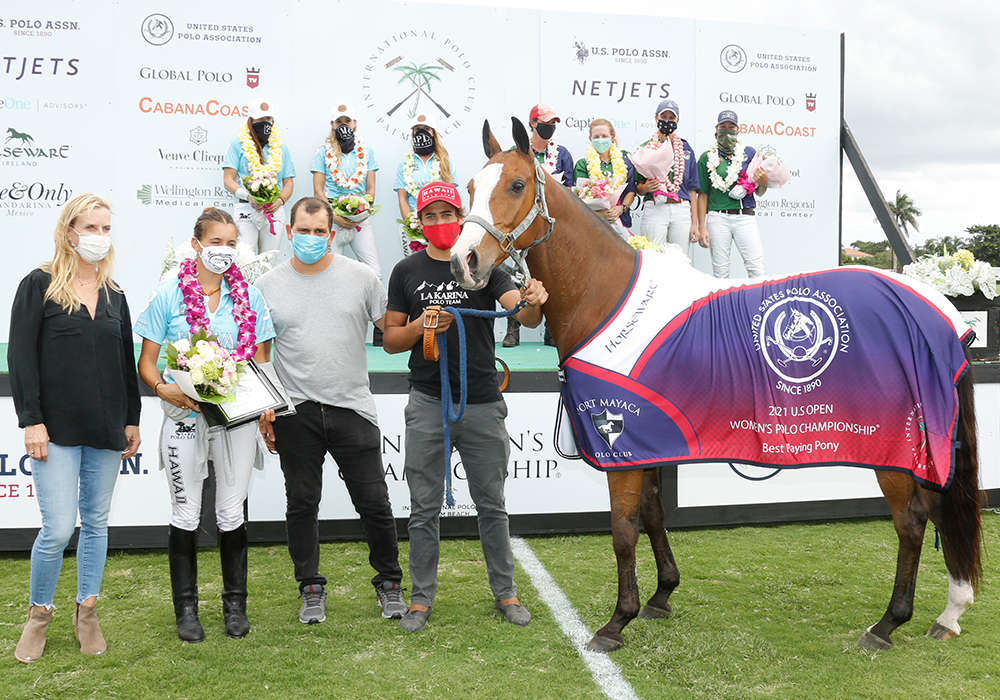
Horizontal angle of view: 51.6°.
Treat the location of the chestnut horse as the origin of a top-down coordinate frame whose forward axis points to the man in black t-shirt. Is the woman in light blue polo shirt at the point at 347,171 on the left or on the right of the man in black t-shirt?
right

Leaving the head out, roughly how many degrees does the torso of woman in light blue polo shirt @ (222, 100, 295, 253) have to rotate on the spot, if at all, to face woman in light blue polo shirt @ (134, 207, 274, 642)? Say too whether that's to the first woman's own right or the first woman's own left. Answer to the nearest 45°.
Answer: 0° — they already face them
